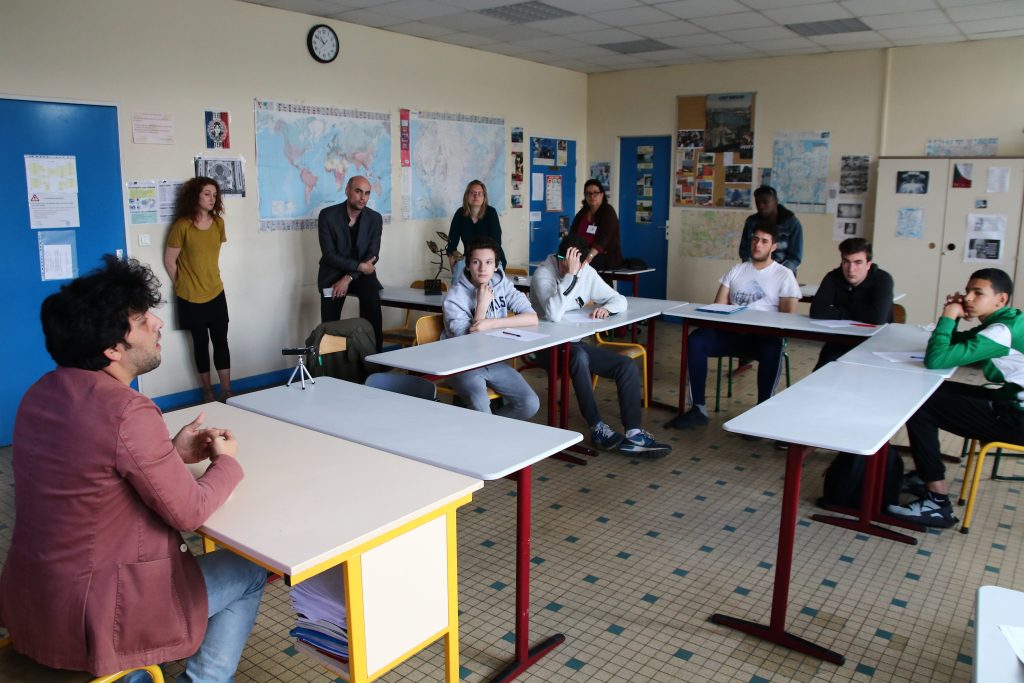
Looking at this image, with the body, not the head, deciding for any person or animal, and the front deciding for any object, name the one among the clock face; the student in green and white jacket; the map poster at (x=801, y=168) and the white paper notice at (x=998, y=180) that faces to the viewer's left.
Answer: the student in green and white jacket

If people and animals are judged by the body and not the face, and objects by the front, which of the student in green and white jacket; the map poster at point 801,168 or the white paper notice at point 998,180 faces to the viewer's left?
the student in green and white jacket

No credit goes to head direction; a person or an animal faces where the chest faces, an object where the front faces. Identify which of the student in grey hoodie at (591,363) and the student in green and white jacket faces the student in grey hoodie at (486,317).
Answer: the student in green and white jacket

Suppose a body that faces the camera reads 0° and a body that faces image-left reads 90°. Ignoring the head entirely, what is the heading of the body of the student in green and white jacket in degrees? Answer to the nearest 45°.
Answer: approximately 90°

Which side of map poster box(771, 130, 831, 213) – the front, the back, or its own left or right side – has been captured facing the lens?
front

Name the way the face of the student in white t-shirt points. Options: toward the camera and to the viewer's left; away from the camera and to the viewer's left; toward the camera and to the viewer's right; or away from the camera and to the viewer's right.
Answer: toward the camera and to the viewer's left

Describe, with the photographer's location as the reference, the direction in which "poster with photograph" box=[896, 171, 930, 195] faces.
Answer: facing the viewer

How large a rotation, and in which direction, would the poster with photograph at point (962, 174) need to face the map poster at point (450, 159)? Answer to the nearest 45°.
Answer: approximately 90° to its right

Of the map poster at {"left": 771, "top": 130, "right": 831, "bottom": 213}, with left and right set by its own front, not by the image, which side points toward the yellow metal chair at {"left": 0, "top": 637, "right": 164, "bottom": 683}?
front

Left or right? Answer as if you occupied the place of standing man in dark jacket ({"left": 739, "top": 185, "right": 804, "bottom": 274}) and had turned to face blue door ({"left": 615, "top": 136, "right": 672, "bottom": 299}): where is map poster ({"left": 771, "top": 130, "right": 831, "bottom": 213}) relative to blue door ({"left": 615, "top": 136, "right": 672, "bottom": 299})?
right

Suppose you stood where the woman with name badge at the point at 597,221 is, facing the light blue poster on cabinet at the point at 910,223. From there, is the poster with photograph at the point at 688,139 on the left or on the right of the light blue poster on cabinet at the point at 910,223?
left

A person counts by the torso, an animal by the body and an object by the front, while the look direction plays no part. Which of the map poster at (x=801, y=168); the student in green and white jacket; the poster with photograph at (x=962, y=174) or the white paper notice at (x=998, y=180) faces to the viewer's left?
the student in green and white jacket

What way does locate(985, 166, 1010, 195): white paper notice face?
toward the camera
